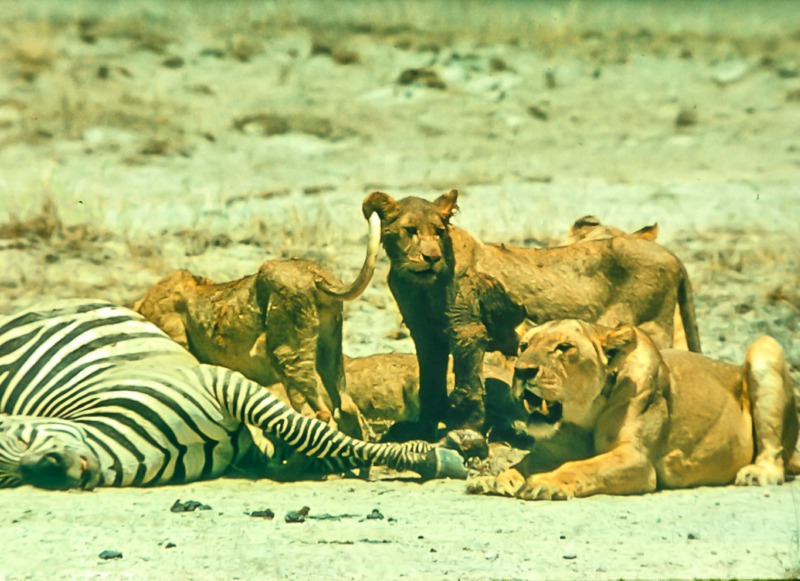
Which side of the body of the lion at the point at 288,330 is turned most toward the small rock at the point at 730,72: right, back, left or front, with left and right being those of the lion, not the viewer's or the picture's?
right

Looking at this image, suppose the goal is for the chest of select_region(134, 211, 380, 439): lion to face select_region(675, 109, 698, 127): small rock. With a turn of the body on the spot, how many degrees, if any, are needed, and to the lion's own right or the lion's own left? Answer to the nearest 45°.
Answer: approximately 90° to the lion's own right

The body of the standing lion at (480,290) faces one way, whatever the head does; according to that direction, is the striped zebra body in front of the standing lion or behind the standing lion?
in front

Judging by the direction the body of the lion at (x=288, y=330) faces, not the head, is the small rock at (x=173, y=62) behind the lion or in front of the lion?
in front

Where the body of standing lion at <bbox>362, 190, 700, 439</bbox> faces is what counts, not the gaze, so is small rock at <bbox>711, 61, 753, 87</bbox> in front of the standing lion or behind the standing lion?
behind

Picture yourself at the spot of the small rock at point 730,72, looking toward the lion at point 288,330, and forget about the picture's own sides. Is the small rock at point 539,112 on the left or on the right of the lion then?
right

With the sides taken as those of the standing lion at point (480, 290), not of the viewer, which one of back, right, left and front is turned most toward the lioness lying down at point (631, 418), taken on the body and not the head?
left

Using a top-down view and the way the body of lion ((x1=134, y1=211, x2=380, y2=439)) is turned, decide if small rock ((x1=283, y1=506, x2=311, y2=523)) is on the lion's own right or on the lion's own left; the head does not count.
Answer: on the lion's own left

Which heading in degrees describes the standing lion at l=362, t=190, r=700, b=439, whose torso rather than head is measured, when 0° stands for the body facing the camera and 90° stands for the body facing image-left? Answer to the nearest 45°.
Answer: approximately 45°

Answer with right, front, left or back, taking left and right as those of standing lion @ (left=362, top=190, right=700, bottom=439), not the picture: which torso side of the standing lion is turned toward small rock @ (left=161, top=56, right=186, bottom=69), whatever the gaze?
right

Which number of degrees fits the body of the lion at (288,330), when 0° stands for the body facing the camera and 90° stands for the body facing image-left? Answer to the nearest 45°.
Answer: approximately 135°
